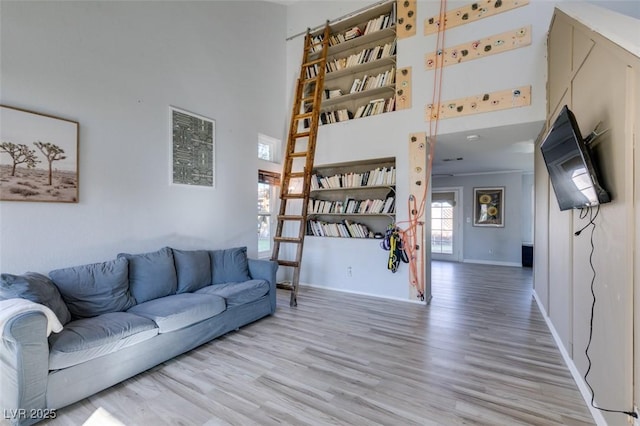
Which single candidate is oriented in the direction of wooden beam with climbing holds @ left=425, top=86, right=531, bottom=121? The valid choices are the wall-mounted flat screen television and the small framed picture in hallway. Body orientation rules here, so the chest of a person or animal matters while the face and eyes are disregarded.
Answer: the small framed picture in hallway

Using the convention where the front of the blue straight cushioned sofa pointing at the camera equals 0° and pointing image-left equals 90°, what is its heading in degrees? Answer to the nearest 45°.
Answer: approximately 315°

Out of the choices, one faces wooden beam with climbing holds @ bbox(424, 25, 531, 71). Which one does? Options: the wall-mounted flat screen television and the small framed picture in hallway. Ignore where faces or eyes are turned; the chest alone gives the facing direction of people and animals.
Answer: the small framed picture in hallway

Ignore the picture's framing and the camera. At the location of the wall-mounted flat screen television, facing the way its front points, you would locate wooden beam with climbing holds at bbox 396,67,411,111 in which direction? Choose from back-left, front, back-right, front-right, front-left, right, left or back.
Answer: right

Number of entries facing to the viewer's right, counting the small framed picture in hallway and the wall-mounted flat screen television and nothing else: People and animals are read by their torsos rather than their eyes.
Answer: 0

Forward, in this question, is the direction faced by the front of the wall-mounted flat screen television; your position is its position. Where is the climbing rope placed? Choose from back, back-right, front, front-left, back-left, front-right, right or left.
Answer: right

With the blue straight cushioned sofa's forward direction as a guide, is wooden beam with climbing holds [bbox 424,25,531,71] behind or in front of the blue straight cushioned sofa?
in front

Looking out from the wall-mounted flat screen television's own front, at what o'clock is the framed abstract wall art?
The framed abstract wall art is roughly at 1 o'clock from the wall-mounted flat screen television.

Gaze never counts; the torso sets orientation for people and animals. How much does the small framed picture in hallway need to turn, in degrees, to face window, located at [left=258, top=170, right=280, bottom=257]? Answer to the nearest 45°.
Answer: approximately 45° to its right

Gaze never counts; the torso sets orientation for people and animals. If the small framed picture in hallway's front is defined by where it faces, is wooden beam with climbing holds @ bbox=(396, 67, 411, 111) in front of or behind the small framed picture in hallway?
in front

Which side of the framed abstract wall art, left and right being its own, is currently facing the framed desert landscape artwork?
right

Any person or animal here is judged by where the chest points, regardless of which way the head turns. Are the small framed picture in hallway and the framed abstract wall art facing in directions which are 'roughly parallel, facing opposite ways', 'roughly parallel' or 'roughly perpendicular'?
roughly perpendicular

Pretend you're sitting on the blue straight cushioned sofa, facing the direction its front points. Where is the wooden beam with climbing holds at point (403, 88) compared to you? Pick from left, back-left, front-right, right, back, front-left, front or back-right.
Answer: front-left

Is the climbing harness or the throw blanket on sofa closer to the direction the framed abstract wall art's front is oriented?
the climbing harness

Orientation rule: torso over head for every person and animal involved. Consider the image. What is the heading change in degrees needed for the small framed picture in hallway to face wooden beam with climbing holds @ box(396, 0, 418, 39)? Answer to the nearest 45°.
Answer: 0° — it already faces it

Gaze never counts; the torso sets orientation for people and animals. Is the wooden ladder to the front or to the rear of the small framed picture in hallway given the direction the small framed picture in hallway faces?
to the front
